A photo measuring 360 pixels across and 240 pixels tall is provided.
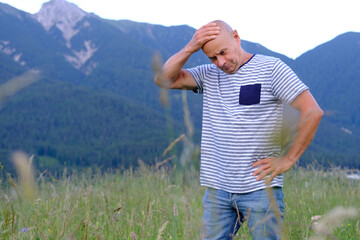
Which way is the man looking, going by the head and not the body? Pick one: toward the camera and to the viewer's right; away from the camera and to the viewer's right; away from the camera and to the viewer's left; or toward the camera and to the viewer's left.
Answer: toward the camera and to the viewer's left

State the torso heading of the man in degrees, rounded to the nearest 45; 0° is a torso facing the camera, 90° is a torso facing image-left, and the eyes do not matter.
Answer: approximately 45°
